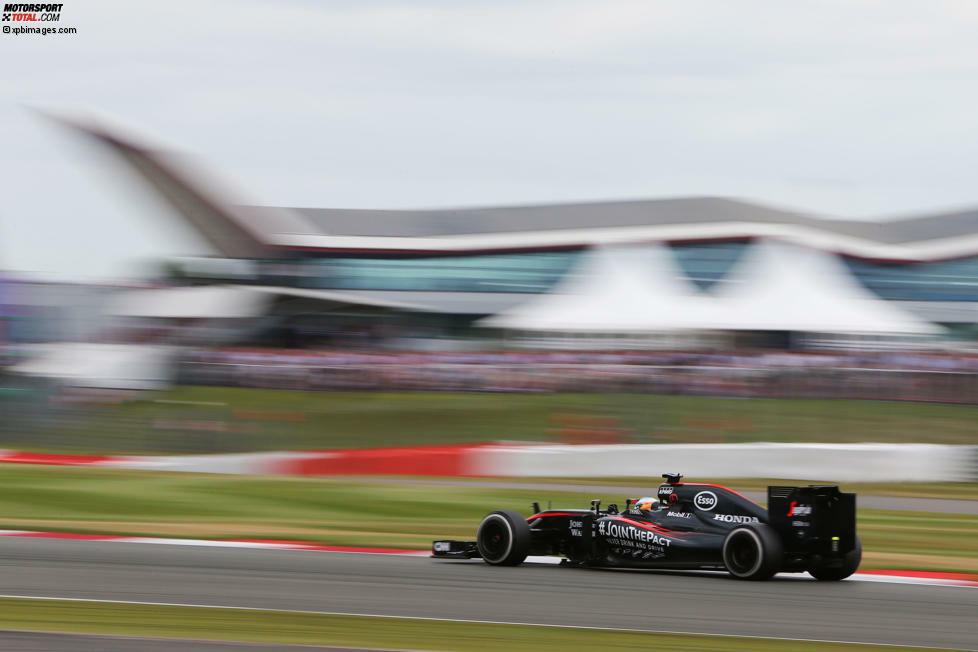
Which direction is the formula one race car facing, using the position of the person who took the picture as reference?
facing away from the viewer and to the left of the viewer

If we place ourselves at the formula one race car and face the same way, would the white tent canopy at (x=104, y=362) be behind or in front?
in front

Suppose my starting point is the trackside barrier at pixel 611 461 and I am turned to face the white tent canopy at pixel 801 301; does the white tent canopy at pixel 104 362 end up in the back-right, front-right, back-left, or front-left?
front-left

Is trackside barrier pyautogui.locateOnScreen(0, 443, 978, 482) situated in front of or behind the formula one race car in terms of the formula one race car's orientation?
in front

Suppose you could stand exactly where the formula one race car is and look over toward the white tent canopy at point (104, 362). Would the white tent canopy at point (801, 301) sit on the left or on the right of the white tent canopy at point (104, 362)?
right

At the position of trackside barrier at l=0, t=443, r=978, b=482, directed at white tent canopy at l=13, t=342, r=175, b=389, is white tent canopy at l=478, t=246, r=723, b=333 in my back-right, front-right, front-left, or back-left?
front-right

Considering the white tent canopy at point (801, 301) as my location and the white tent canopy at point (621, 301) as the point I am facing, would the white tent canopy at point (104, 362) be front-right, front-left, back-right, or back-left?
front-left

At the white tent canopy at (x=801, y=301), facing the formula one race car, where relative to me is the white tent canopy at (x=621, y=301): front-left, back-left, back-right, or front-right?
front-right

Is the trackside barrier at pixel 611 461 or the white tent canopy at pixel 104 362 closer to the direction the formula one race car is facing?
the white tent canopy

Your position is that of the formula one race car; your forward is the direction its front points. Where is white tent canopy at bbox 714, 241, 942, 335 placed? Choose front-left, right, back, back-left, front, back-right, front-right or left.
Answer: front-right
